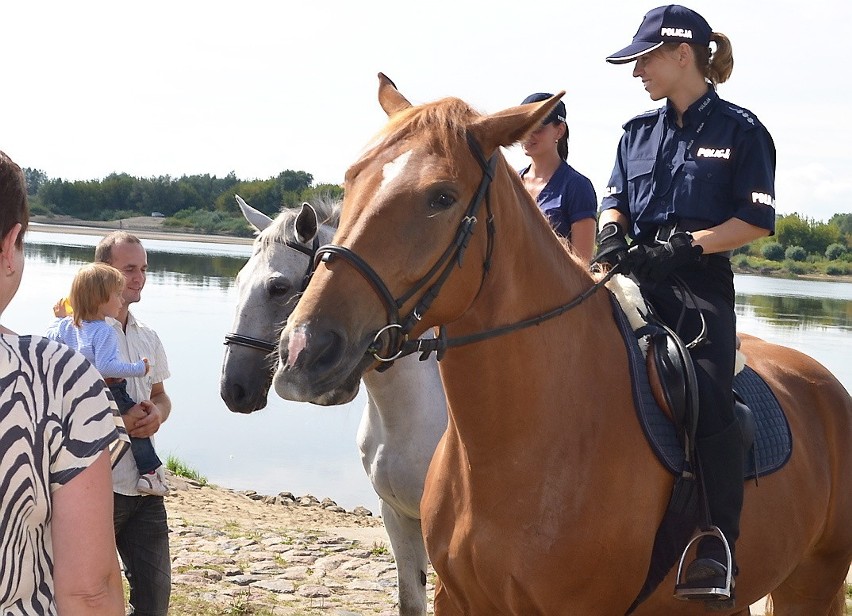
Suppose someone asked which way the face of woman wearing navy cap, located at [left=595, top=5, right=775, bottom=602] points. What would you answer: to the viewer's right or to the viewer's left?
to the viewer's left

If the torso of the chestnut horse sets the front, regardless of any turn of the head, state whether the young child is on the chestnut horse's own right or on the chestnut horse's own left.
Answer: on the chestnut horse's own right

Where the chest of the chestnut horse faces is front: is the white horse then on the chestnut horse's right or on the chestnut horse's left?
on the chestnut horse's right

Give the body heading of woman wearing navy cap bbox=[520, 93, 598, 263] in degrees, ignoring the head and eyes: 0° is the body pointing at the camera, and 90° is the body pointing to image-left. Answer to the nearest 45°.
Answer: approximately 45°

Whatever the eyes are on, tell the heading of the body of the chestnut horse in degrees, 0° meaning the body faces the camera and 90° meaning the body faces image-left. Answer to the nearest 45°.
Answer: approximately 45°

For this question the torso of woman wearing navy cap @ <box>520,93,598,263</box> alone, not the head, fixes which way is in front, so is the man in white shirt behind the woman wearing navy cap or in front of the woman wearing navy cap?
in front

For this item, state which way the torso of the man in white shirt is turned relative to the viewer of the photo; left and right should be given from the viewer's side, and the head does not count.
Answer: facing the viewer and to the right of the viewer

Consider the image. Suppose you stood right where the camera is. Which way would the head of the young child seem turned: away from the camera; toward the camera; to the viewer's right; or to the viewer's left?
to the viewer's right

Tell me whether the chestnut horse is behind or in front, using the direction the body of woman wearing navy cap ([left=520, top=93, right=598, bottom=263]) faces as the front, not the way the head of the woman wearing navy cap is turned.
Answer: in front

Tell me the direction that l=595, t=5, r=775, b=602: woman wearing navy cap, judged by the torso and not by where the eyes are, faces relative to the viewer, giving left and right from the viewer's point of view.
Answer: facing the viewer and to the left of the viewer

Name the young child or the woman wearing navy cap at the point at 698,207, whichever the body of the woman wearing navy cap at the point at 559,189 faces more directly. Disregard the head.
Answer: the young child

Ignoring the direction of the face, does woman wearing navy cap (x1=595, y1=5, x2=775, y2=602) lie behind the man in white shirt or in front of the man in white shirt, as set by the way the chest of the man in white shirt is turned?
in front
